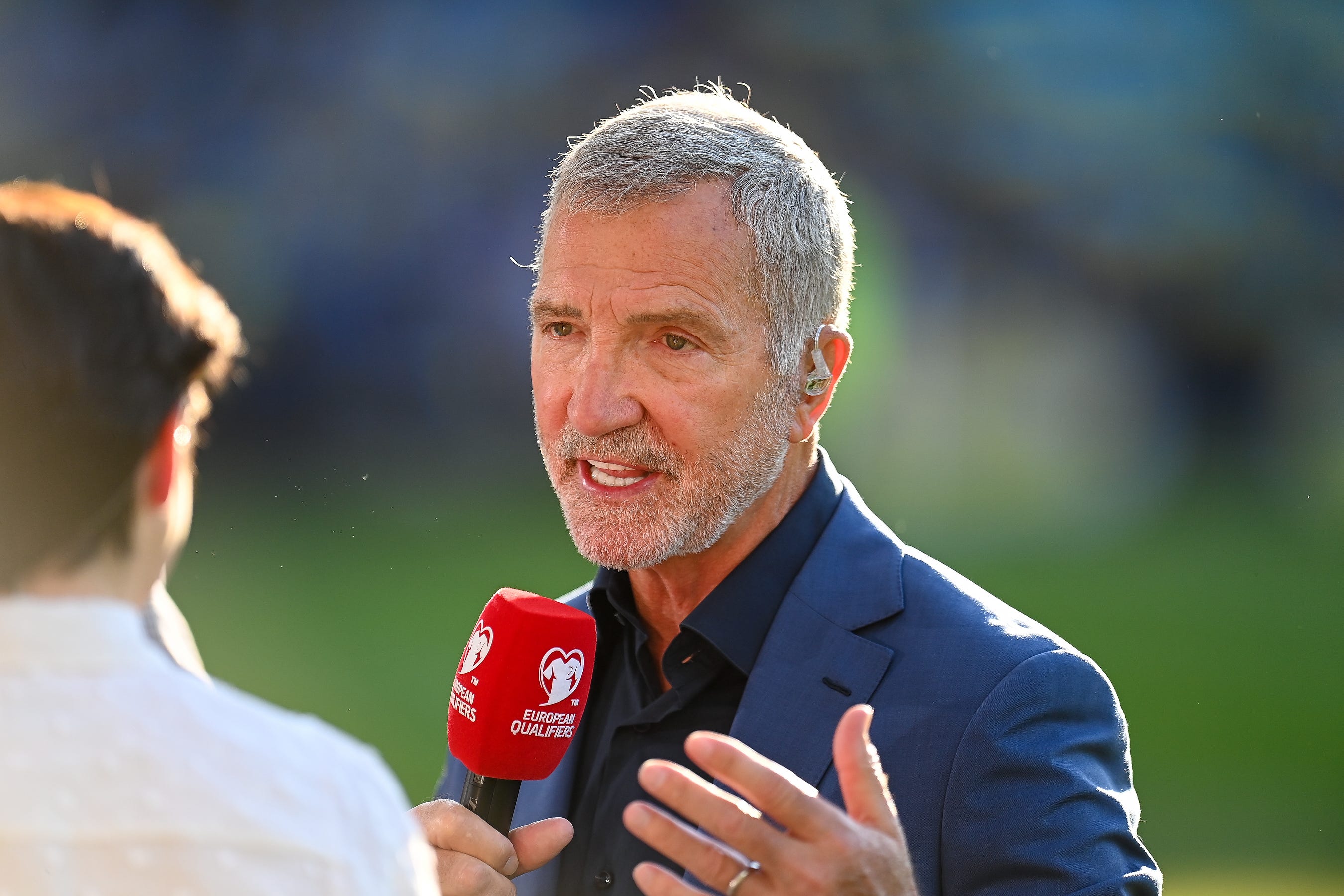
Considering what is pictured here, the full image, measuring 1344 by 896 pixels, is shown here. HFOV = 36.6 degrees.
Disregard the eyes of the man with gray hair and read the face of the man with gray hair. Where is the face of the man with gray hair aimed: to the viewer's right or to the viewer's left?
to the viewer's left

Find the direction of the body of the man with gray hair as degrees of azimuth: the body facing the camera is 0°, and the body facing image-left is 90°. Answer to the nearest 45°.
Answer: approximately 45°
